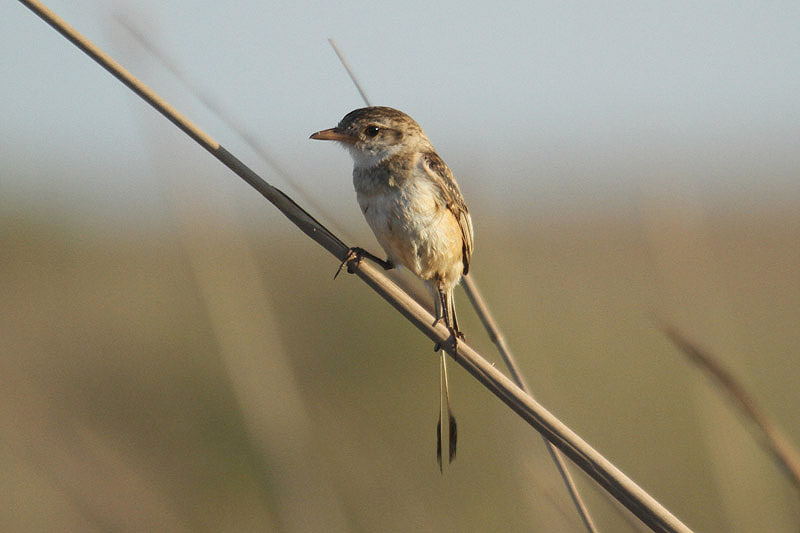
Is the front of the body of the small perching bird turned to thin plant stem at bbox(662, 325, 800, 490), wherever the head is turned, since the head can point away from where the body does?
no

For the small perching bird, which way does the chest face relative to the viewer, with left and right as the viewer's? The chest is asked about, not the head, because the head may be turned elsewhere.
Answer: facing the viewer and to the left of the viewer
